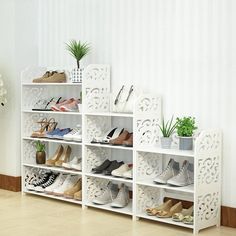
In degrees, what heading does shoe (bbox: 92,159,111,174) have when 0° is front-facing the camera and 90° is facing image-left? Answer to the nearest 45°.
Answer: approximately 45°

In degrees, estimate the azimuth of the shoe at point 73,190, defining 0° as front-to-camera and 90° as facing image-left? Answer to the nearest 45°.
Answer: approximately 45°

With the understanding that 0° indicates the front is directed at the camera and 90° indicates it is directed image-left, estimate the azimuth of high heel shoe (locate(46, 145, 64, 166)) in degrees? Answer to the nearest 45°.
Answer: approximately 45°

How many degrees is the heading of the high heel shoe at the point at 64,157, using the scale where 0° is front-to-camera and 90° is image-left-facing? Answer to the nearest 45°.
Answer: approximately 45°
